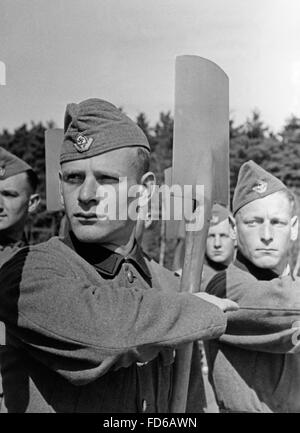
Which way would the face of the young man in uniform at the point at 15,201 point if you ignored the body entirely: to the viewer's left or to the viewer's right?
to the viewer's left

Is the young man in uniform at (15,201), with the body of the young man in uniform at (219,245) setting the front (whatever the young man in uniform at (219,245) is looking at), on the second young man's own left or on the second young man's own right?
on the second young man's own right

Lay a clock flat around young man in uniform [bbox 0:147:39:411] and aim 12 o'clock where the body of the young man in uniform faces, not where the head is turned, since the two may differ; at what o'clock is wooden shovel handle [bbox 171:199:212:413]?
The wooden shovel handle is roughly at 8 o'clock from the young man in uniform.

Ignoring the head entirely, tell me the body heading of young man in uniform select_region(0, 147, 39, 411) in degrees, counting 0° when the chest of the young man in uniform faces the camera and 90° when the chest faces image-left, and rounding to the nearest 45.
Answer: approximately 45°
